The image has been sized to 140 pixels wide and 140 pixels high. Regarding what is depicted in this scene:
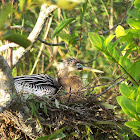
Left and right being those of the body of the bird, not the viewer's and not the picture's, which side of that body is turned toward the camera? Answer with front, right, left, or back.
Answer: right
